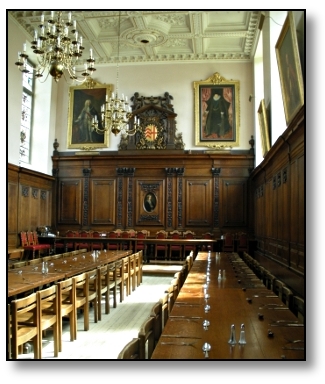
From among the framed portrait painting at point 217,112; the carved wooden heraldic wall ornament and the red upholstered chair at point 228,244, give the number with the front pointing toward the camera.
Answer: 3

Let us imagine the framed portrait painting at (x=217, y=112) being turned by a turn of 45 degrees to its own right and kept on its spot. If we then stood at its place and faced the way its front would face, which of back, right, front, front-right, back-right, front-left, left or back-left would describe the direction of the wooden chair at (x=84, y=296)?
front-left

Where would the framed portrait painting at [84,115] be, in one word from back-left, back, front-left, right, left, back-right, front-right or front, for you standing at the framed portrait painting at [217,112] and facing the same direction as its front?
right

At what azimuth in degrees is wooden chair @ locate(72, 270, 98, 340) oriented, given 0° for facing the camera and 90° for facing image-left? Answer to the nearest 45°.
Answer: approximately 135°

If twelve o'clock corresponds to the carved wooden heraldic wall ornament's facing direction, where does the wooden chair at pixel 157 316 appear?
The wooden chair is roughly at 12 o'clock from the carved wooden heraldic wall ornament.

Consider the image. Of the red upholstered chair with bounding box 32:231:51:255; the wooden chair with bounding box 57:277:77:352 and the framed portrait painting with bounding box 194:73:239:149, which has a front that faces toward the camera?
the framed portrait painting

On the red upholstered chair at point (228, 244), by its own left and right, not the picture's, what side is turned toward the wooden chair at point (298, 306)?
front

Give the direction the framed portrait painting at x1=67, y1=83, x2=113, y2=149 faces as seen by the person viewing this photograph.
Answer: facing the viewer

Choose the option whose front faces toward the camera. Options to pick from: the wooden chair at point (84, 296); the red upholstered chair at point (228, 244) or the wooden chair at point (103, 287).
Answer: the red upholstered chair

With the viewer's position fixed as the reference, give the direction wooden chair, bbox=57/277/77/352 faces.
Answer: facing away from the viewer and to the left of the viewer

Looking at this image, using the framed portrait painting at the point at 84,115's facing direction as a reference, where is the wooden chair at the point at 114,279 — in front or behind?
in front

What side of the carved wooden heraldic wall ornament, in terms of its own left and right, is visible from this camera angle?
front

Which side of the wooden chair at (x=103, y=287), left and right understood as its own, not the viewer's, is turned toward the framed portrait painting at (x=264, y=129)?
right
